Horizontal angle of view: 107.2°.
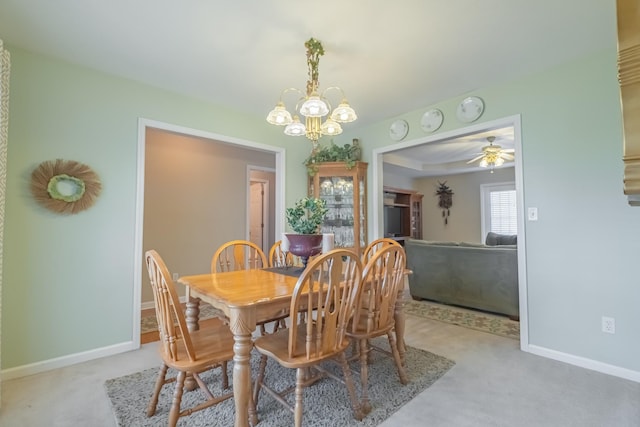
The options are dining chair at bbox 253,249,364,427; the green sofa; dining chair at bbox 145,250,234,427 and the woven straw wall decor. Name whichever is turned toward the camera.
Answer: the woven straw wall decor

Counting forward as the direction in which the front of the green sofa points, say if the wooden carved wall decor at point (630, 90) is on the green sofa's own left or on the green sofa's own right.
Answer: on the green sofa's own right

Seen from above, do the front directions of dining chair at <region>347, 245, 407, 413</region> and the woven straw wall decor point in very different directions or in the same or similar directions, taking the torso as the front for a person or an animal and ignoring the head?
very different directions

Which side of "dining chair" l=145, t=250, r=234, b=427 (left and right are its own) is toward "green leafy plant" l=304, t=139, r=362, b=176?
front

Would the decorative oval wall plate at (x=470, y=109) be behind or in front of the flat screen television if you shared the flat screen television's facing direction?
in front

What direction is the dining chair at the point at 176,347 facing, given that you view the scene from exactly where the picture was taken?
facing away from the viewer and to the right of the viewer

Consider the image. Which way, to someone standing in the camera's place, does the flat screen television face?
facing the viewer and to the right of the viewer

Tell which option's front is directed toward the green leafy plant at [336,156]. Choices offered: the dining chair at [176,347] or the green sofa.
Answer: the dining chair

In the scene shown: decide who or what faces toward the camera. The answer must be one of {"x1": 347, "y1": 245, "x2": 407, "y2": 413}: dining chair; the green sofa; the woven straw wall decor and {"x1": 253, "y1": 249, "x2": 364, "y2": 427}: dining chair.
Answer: the woven straw wall decor

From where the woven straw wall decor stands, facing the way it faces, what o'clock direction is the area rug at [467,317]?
The area rug is roughly at 10 o'clock from the woven straw wall decor.

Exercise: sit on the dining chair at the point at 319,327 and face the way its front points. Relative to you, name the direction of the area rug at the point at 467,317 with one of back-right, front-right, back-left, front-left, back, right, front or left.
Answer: right

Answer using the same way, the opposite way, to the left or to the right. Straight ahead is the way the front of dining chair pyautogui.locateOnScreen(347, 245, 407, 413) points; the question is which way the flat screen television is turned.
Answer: the opposite way
